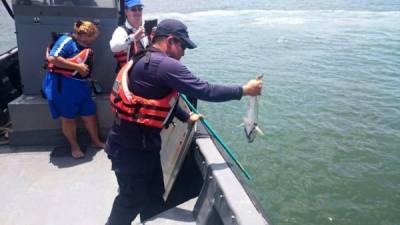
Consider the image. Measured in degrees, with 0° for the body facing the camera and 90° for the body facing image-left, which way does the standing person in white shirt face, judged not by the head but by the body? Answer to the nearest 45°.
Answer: approximately 315°

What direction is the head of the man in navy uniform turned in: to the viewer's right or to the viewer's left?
to the viewer's right
